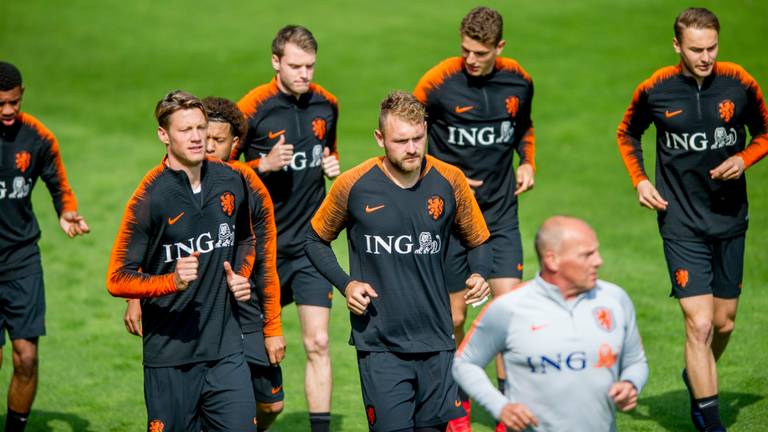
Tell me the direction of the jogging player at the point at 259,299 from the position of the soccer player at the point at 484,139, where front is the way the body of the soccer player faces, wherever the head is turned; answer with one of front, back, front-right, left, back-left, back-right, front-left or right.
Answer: front-right

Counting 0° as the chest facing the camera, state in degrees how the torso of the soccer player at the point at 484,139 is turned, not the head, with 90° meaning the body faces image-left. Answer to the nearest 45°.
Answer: approximately 0°

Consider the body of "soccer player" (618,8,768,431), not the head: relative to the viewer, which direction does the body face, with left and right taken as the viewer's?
facing the viewer

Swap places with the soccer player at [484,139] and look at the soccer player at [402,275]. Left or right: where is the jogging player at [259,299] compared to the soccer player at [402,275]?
right

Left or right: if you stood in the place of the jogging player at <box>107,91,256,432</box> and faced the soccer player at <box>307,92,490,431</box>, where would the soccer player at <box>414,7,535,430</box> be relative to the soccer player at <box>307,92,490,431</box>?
left

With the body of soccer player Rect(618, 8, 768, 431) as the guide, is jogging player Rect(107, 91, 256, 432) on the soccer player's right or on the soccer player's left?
on the soccer player's right

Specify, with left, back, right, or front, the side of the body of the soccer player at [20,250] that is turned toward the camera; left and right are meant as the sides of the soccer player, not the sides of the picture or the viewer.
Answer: front

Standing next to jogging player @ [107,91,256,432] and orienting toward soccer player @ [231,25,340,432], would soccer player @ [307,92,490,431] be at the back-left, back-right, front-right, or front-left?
front-right

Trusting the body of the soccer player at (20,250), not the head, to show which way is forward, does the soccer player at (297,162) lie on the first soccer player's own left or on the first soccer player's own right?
on the first soccer player's own left

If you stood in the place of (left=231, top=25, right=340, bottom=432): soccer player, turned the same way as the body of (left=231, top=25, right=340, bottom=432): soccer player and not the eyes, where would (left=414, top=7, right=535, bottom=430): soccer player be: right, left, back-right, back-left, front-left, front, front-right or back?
front-left

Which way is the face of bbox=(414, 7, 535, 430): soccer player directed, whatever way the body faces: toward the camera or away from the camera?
toward the camera

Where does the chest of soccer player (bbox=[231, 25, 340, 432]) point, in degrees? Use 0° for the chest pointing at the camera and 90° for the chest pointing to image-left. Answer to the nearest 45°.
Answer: approximately 315°

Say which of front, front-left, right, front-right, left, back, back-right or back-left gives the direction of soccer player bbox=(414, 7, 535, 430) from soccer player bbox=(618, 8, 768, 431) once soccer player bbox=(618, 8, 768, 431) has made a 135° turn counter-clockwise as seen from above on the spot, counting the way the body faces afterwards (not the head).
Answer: back-left

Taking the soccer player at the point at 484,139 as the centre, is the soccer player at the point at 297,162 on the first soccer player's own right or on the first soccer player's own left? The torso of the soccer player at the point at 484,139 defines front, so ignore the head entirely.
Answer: on the first soccer player's own right
